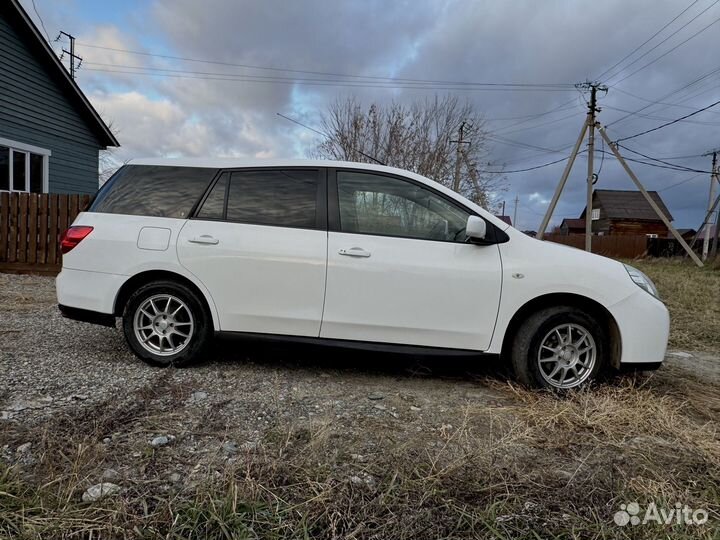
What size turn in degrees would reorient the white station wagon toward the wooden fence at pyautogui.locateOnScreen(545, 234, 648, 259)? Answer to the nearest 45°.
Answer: approximately 45° to its left

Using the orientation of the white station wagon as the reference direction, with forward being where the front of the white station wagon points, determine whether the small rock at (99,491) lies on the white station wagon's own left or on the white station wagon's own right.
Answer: on the white station wagon's own right

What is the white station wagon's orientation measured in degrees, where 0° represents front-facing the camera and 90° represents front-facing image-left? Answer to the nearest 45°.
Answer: approximately 270°

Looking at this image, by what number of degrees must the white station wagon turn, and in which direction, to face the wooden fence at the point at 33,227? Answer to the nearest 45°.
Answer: approximately 135° to its left

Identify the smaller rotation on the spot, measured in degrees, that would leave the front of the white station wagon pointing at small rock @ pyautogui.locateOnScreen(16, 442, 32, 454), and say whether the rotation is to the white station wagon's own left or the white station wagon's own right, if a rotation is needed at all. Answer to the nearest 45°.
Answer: approximately 135° to the white station wagon's own right

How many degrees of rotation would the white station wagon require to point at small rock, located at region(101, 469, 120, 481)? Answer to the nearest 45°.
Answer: approximately 135° to its right

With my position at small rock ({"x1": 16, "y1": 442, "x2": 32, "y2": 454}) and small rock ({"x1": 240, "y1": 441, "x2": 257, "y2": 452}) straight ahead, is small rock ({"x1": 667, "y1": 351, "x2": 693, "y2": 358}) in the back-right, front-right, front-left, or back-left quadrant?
front-left

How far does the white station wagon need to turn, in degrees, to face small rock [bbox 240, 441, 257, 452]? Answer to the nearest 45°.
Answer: approximately 90° to its right

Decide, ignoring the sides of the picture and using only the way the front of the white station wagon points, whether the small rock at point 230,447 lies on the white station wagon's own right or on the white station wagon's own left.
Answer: on the white station wagon's own right

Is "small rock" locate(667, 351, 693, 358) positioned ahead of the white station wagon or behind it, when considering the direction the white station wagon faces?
ahead

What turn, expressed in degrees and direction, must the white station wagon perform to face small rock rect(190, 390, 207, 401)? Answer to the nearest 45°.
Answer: approximately 135° to its right
